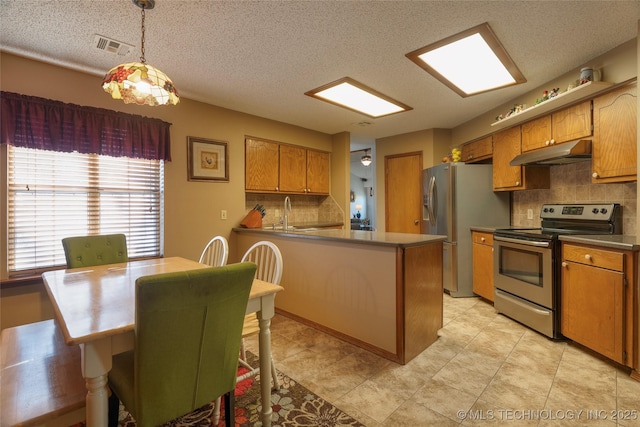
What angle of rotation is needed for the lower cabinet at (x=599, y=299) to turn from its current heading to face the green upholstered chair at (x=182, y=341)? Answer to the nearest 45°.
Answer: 0° — it already faces it

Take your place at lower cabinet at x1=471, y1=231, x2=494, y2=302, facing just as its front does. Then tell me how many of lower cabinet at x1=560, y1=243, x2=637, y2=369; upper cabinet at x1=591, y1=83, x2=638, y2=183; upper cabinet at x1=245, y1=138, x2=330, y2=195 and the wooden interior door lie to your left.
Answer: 2

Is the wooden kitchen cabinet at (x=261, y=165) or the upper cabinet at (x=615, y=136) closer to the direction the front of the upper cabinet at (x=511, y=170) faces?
the wooden kitchen cabinet

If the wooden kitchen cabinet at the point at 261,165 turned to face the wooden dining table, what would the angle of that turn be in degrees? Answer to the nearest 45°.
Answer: approximately 45° to its right

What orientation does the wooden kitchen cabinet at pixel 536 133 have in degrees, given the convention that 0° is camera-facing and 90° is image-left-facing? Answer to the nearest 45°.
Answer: approximately 45°

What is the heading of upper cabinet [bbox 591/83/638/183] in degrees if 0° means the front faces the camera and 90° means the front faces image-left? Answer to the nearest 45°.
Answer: approximately 45°
